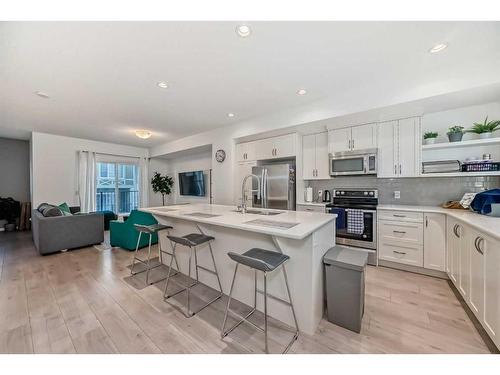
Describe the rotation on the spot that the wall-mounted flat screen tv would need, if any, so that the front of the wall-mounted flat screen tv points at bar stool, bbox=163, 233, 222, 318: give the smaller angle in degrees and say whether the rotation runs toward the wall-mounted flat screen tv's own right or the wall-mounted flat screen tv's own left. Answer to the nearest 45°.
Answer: approximately 45° to the wall-mounted flat screen tv's own left

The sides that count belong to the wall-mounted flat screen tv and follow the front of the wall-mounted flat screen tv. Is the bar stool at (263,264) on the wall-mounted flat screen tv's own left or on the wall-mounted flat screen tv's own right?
on the wall-mounted flat screen tv's own left

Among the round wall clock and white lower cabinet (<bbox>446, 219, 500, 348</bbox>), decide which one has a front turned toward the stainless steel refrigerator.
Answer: the white lower cabinet

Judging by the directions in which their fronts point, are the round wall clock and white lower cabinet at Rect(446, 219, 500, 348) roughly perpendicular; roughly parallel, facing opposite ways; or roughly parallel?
roughly perpendicular

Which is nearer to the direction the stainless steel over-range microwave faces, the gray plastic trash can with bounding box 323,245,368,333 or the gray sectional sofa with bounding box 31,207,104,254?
the gray plastic trash can

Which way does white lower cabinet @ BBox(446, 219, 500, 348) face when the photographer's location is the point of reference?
facing to the left of the viewer

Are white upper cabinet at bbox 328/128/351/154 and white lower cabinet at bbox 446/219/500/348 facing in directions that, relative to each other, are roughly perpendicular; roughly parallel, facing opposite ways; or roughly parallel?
roughly perpendicular

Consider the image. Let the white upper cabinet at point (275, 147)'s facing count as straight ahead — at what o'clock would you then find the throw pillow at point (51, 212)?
The throw pillow is roughly at 1 o'clock from the white upper cabinet.

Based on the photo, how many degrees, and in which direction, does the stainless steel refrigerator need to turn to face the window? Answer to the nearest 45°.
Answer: approximately 45° to its right

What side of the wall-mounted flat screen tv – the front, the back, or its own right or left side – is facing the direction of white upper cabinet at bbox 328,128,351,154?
left

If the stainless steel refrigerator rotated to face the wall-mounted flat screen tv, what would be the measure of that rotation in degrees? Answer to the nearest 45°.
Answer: approximately 90° to its right

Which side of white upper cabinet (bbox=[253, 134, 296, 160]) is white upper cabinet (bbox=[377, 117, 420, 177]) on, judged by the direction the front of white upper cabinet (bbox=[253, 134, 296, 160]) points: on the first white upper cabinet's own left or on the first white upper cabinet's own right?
on the first white upper cabinet's own left
